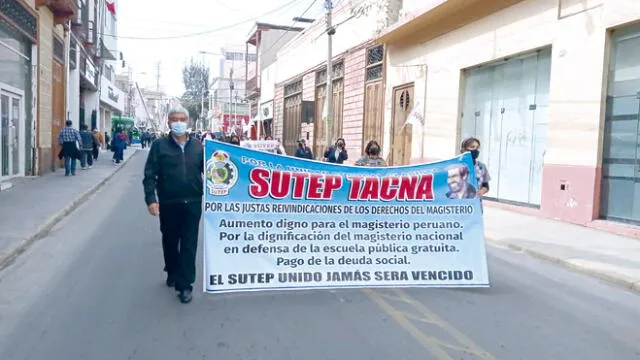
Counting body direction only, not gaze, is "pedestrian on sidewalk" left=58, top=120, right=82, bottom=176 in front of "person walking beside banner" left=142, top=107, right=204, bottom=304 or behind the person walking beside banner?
behind

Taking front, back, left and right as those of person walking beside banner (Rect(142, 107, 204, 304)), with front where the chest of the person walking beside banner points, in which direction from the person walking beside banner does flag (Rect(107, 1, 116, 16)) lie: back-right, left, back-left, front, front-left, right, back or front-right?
back

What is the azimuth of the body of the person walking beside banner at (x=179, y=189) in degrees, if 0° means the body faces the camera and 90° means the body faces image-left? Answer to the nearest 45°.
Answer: approximately 0°

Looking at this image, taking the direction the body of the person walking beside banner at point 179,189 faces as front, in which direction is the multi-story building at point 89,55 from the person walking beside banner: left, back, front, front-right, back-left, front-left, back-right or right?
back
